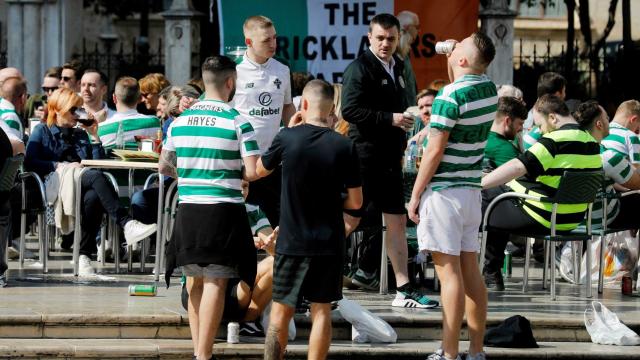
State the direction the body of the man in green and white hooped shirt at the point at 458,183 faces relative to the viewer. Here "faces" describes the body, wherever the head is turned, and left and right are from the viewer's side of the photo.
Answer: facing away from the viewer and to the left of the viewer

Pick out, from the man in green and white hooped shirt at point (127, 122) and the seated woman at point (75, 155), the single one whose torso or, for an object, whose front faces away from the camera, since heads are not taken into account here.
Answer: the man in green and white hooped shirt

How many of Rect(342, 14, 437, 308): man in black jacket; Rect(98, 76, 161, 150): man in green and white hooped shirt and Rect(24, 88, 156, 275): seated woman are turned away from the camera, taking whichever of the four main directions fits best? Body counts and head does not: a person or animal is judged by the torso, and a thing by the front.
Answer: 1

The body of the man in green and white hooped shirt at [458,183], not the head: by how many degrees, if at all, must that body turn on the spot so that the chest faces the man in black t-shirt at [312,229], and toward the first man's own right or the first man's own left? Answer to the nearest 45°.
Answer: approximately 90° to the first man's own left

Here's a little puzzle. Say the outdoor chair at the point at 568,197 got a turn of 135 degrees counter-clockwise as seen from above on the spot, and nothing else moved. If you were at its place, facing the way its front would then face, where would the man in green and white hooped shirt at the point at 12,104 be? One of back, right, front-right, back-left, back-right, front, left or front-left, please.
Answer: right

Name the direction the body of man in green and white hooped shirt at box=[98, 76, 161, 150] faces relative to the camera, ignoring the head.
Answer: away from the camera

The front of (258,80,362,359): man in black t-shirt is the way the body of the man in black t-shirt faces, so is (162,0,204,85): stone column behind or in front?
in front

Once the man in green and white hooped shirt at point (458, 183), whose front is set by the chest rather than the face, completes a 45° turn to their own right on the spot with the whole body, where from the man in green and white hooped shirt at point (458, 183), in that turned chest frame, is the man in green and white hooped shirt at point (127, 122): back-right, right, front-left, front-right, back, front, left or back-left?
front-left

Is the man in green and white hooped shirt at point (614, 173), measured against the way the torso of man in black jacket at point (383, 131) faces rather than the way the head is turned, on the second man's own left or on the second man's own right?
on the second man's own left

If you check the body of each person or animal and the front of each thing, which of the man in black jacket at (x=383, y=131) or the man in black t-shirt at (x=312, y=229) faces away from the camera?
the man in black t-shirt at (x=312, y=229)

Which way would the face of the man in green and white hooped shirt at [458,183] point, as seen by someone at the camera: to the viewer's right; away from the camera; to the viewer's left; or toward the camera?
to the viewer's left

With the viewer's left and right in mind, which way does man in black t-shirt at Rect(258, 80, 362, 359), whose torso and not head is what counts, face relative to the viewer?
facing away from the viewer

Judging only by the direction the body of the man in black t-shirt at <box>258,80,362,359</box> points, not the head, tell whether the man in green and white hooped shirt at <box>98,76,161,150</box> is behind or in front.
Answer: in front
